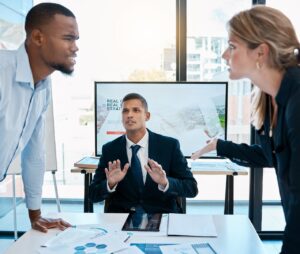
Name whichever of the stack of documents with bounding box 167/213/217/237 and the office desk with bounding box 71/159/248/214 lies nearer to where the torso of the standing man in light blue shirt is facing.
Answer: the stack of documents

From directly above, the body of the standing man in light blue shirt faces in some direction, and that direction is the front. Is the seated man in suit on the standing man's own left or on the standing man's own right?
on the standing man's own left

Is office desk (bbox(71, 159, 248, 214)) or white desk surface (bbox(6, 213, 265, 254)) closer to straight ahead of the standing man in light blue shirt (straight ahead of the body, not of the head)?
the white desk surface

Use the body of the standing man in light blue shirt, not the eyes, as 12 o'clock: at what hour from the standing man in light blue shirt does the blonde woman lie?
The blonde woman is roughly at 12 o'clock from the standing man in light blue shirt.

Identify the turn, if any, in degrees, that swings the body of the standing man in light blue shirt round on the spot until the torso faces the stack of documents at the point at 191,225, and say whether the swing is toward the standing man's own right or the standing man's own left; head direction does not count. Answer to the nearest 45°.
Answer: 0° — they already face it

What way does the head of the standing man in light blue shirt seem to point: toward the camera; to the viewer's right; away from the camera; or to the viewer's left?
to the viewer's right

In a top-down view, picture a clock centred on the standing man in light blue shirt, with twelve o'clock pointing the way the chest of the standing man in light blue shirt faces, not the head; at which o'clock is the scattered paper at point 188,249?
The scattered paper is roughly at 12 o'clock from the standing man in light blue shirt.

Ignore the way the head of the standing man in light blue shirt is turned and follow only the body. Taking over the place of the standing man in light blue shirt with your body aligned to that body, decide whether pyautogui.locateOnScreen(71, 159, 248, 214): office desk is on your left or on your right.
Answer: on your left
